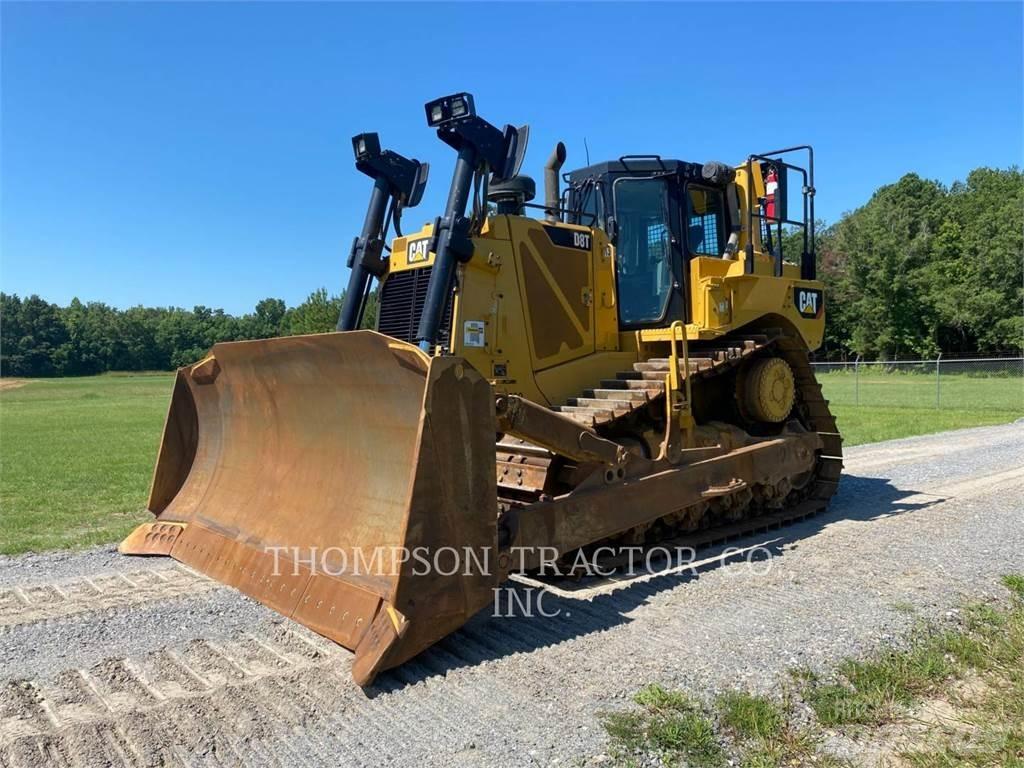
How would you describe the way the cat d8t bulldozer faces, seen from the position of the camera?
facing the viewer and to the left of the viewer

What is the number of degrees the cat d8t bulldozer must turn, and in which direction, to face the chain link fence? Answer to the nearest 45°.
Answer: approximately 180°
